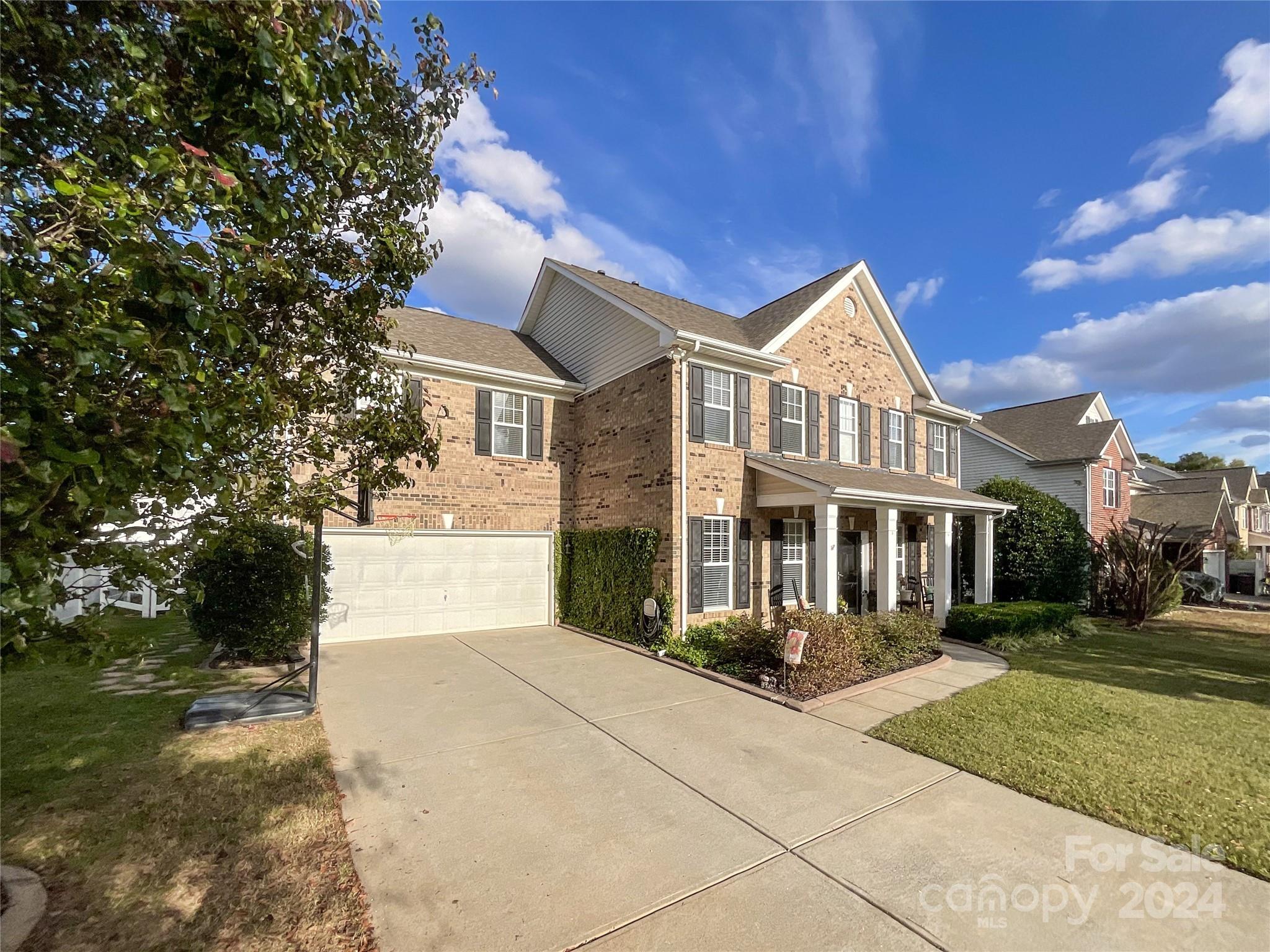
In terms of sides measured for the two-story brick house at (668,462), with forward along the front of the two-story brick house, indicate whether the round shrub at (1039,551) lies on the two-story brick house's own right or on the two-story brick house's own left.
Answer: on the two-story brick house's own left

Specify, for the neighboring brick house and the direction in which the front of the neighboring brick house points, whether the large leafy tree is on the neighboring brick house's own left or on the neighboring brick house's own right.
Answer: on the neighboring brick house's own right

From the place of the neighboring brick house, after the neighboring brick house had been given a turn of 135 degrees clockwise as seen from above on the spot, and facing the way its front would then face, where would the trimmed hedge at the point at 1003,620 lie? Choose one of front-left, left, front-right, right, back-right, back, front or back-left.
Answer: left

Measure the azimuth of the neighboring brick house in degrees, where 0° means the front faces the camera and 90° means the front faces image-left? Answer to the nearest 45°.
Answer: approximately 315°

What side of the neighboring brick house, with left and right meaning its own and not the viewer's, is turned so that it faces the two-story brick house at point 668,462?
right

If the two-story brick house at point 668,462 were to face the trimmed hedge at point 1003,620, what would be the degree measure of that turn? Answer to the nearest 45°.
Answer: approximately 45° to its left

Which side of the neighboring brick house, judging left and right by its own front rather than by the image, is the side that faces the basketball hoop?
right

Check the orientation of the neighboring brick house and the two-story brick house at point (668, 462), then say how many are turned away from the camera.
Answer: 0
